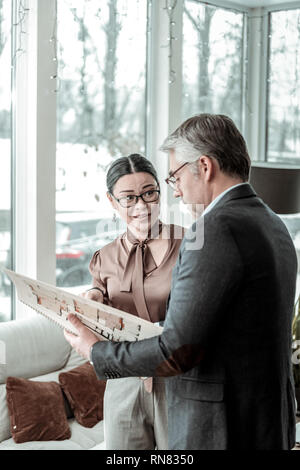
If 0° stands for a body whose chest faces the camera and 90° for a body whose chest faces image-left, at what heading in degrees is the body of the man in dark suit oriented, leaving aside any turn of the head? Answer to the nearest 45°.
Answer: approximately 135°

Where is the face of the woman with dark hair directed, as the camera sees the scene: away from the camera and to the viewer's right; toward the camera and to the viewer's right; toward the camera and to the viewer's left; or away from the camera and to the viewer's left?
toward the camera and to the viewer's right

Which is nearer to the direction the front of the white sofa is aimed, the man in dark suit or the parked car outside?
the man in dark suit

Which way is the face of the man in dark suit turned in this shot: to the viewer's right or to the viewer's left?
to the viewer's left

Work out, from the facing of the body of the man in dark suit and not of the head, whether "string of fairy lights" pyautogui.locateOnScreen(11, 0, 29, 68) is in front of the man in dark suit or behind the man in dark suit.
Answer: in front

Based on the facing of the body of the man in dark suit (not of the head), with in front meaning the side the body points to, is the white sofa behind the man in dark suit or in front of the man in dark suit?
in front
